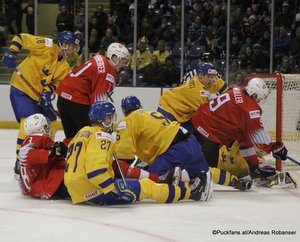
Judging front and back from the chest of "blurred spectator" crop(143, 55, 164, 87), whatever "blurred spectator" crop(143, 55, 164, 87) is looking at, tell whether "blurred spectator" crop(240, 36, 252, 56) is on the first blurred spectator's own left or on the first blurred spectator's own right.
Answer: on the first blurred spectator's own left

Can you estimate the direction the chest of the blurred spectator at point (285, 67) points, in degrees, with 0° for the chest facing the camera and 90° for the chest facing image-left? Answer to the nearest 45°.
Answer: approximately 0°

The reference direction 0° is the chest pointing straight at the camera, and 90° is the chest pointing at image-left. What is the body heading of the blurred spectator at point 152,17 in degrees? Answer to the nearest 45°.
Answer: approximately 0°

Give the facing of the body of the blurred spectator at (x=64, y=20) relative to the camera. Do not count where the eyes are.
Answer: toward the camera

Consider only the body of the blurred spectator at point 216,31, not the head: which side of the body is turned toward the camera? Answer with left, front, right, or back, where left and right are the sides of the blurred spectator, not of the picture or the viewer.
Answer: front
